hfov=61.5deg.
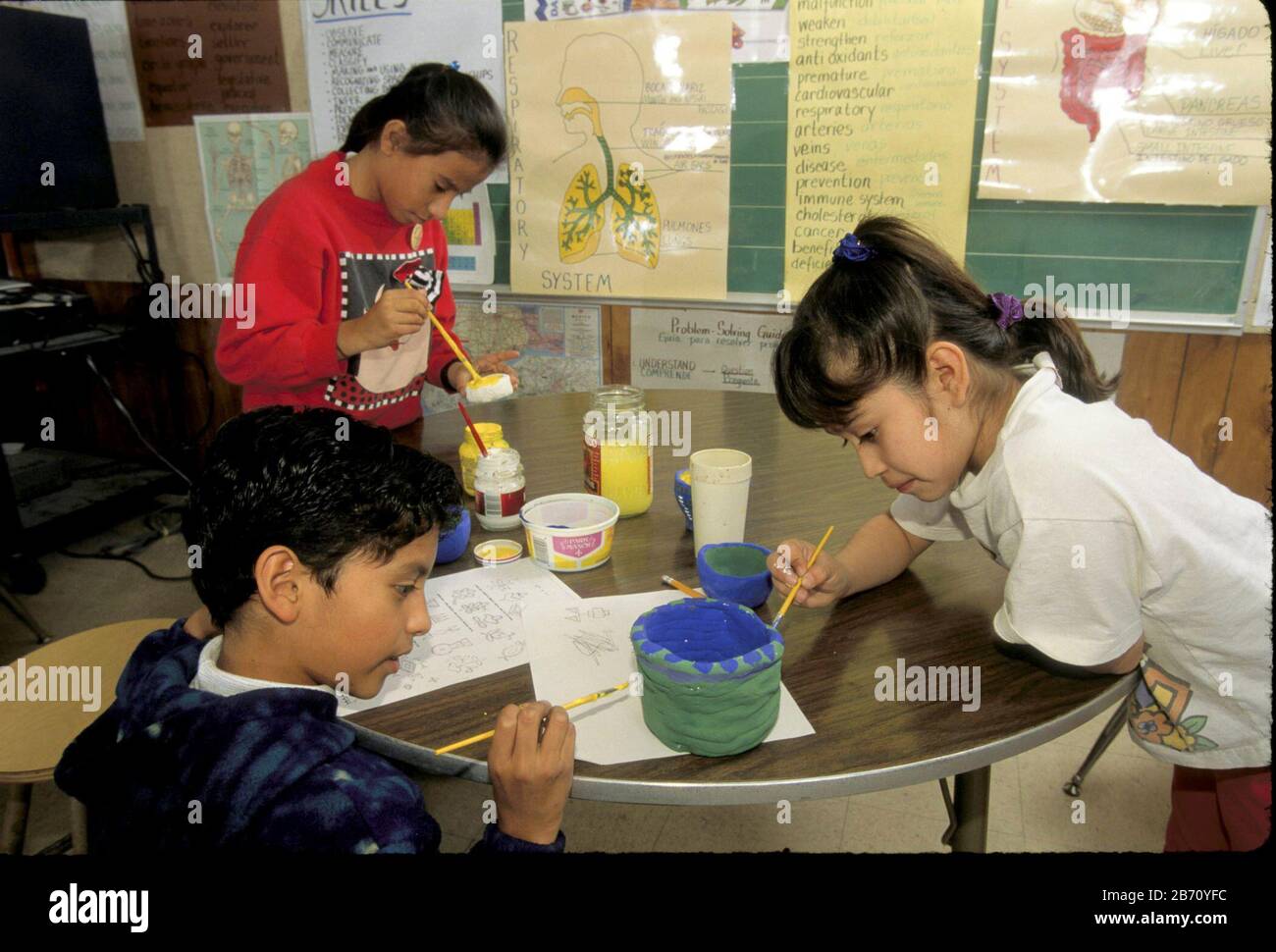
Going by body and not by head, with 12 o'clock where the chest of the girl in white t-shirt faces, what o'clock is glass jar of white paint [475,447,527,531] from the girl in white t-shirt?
The glass jar of white paint is roughly at 12 o'clock from the girl in white t-shirt.

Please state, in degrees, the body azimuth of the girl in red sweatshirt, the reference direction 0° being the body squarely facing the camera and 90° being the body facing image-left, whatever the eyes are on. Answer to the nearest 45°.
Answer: approximately 315°

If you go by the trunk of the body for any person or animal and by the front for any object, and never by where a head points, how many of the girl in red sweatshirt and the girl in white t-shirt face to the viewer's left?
1

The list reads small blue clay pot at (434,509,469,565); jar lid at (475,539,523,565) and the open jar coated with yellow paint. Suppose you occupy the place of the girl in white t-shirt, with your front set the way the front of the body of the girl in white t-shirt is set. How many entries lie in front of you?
3

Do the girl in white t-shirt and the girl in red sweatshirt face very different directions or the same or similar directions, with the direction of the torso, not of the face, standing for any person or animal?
very different directions

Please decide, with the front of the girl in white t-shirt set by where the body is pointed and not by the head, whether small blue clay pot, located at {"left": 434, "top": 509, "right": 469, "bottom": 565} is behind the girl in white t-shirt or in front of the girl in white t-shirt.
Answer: in front

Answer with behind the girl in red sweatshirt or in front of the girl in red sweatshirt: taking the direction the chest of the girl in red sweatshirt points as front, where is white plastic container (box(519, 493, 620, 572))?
in front

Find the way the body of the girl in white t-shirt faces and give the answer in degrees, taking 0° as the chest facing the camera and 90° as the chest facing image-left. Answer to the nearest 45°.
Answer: approximately 90°

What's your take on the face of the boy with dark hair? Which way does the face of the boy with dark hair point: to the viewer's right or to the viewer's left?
to the viewer's right

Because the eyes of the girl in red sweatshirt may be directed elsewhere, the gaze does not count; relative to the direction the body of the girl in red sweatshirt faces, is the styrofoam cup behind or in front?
in front

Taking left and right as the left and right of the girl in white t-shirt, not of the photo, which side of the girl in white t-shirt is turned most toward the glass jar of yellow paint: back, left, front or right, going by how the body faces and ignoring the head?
front
